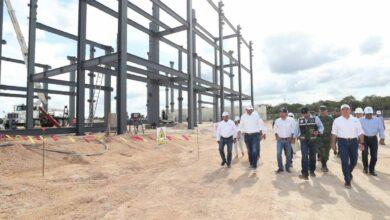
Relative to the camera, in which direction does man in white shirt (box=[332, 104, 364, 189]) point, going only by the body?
toward the camera

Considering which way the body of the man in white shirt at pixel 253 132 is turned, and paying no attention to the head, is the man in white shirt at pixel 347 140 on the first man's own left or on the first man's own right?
on the first man's own left

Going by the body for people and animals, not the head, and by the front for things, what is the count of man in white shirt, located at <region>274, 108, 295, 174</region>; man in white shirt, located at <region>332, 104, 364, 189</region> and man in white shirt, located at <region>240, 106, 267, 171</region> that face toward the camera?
3

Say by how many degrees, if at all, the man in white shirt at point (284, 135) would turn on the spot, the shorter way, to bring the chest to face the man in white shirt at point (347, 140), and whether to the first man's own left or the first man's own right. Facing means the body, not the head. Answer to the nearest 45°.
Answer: approximately 45° to the first man's own left

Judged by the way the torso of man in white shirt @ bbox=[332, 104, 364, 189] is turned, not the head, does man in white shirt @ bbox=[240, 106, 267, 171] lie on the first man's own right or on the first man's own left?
on the first man's own right

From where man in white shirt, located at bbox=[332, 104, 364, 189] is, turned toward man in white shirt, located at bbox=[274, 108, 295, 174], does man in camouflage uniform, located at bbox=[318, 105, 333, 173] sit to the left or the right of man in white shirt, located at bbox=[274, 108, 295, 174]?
right

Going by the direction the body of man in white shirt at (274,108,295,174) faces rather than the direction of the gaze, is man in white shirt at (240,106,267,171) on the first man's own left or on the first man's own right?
on the first man's own right

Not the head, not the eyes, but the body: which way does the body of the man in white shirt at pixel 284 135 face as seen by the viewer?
toward the camera

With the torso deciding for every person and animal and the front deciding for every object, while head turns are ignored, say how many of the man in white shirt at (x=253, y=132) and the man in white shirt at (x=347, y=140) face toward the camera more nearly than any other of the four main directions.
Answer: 2
